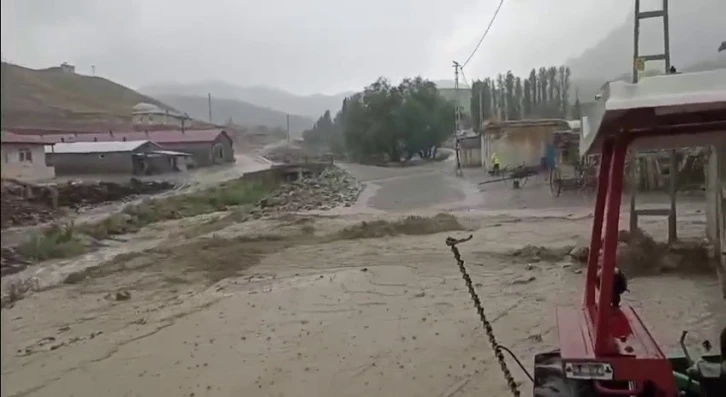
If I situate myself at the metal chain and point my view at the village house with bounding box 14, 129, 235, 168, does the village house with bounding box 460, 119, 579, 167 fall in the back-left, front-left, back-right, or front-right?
front-right

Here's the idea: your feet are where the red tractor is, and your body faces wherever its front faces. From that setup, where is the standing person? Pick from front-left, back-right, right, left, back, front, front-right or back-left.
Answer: front

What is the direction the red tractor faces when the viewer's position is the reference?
facing away from the viewer

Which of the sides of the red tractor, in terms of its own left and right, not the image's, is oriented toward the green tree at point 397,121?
front

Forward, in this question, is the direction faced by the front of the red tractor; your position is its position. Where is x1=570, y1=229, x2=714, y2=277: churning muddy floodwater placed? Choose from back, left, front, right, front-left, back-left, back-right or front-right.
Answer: front

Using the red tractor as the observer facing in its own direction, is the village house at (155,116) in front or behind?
in front

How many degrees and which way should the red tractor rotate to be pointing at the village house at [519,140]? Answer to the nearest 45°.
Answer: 0° — it already faces it

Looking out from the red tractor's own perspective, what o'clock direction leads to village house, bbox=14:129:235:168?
The village house is roughly at 11 o'clock from the red tractor.

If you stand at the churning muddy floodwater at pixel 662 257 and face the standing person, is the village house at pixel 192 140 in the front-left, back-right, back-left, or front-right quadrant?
front-left

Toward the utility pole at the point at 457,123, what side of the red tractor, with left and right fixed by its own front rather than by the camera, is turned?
front

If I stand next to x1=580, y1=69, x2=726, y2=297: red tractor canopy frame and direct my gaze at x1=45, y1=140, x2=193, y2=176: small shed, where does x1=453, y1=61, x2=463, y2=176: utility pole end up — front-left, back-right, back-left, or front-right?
front-right

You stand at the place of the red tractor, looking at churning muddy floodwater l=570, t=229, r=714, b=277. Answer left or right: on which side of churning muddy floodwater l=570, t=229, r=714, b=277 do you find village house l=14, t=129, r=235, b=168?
left
